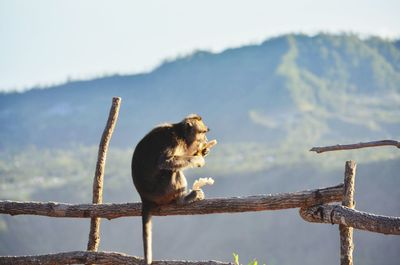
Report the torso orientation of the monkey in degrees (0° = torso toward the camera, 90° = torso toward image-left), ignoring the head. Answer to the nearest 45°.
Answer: approximately 270°
